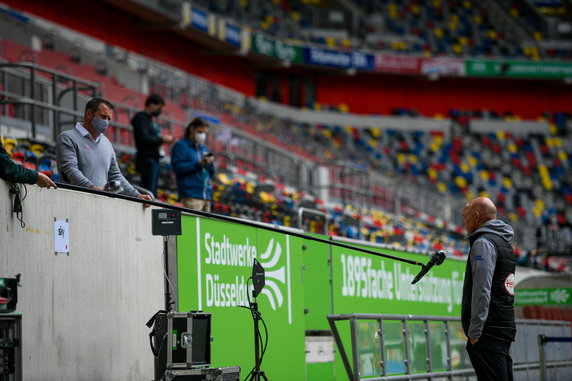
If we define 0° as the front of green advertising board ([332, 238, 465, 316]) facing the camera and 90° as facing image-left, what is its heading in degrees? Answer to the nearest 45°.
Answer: approximately 315°

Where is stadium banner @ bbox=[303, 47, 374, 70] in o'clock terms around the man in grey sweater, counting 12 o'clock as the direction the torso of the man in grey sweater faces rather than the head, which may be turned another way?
The stadium banner is roughly at 8 o'clock from the man in grey sweater.

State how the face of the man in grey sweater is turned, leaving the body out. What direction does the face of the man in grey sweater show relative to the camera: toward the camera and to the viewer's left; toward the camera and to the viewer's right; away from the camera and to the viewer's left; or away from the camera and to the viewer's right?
toward the camera and to the viewer's right

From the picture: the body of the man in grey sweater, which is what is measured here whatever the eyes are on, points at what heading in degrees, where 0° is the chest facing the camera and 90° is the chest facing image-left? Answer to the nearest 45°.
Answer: approximately 315°

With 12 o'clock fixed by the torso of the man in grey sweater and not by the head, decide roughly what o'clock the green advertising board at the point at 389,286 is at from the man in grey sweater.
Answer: The green advertising board is roughly at 9 o'clock from the man in grey sweater.

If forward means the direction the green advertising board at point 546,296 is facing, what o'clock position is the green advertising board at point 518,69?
the green advertising board at point 518,69 is roughly at 6 o'clock from the green advertising board at point 546,296.

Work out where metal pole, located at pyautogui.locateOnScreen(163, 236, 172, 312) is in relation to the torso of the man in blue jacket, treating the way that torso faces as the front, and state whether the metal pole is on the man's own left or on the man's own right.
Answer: on the man's own right

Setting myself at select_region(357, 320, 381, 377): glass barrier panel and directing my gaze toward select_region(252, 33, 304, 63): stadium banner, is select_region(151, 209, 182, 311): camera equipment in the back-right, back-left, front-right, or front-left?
back-left

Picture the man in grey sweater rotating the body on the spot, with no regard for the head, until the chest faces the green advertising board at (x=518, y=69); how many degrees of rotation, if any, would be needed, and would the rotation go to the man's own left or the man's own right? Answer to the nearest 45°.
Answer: approximately 90° to the man's own left

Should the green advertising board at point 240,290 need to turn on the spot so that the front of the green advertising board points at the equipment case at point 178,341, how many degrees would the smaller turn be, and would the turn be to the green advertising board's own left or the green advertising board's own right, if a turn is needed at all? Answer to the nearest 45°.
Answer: approximately 45° to the green advertising board's own right

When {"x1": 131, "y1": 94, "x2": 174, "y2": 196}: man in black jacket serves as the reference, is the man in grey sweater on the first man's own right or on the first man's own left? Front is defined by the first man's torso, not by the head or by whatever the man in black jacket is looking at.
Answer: on the first man's own right

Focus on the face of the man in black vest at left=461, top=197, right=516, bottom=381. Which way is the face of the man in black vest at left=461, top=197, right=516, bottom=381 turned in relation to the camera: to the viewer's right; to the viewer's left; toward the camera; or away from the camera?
to the viewer's left
